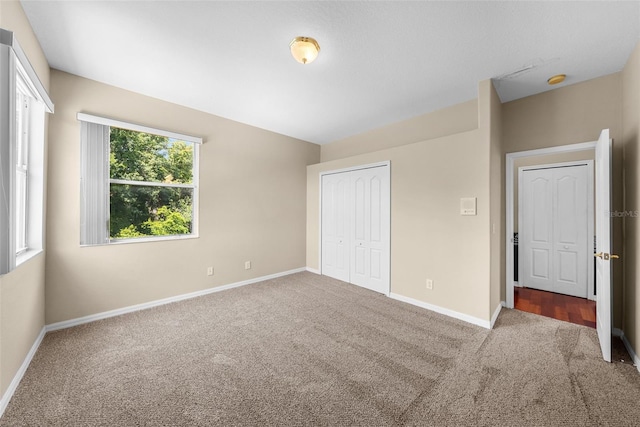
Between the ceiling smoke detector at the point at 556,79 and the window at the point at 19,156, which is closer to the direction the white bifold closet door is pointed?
the window

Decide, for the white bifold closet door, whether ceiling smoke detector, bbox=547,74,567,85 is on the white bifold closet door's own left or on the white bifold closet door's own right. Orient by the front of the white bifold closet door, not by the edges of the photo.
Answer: on the white bifold closet door's own left

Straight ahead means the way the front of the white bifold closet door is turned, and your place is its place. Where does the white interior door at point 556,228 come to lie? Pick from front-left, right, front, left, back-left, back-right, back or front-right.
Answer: back-left

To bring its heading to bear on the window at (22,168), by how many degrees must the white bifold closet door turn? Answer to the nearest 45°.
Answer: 0° — it already faces it

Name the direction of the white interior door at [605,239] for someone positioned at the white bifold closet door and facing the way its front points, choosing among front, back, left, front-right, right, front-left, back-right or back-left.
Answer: left

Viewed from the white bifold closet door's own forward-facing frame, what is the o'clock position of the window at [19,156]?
The window is roughly at 12 o'clock from the white bifold closet door.

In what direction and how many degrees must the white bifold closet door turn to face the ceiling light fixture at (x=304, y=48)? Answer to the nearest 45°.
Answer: approximately 45° to its left

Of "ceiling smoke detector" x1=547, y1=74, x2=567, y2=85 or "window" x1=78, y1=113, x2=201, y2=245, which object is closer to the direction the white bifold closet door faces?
the window

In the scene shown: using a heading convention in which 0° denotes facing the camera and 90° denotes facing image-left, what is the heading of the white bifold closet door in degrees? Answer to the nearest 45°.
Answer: approximately 45°

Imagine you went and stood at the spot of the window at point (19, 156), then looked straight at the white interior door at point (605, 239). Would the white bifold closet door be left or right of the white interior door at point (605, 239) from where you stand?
left

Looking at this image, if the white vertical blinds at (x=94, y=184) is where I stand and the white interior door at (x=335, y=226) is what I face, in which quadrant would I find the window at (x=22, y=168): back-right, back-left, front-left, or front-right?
back-right
